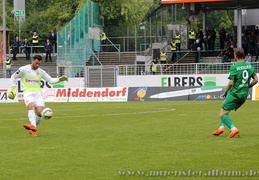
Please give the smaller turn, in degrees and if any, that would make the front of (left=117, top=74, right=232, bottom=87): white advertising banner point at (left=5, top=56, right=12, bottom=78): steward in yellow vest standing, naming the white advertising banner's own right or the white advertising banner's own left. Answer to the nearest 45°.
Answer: approximately 135° to the white advertising banner's own right

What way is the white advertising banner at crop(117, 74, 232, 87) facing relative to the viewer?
toward the camera

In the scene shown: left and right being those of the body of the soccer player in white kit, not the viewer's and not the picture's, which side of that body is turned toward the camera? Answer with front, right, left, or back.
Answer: front

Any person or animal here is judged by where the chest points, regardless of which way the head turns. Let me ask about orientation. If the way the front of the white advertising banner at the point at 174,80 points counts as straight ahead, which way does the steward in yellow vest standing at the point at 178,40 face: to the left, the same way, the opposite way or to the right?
the same way

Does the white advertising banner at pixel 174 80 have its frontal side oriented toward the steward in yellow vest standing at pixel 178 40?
no

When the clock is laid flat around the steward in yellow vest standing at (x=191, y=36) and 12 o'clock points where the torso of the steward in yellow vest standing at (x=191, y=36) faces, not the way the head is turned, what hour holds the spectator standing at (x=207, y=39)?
the spectator standing at (x=207, y=39) is roughly at 10 o'clock from the steward in yellow vest standing at (x=191, y=36).

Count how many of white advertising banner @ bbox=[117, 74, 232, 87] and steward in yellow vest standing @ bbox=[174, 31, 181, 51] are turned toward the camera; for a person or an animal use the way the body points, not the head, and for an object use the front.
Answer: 2

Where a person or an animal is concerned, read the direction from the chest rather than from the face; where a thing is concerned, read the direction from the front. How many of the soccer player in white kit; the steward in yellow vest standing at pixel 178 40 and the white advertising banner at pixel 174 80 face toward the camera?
3

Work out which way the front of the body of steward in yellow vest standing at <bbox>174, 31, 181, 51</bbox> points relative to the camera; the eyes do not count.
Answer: toward the camera

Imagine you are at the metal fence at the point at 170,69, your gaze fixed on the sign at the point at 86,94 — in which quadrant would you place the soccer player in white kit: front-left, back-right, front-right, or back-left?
front-left

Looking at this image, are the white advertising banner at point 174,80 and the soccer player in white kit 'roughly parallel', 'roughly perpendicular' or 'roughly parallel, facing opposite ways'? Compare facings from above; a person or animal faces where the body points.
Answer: roughly parallel

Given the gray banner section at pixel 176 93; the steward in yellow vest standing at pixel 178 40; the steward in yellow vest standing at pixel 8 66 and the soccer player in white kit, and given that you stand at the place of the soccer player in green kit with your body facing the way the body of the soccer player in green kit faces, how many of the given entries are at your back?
0

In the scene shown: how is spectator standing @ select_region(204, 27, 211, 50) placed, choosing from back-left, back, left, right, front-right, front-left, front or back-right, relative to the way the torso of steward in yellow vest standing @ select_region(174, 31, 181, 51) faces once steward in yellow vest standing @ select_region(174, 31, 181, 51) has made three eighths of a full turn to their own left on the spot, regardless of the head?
front-right

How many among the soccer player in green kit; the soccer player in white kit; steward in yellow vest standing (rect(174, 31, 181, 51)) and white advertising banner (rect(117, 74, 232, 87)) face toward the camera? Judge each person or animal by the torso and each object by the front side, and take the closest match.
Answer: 3

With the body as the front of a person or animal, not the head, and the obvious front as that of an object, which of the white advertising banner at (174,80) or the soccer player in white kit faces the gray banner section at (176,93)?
the white advertising banner

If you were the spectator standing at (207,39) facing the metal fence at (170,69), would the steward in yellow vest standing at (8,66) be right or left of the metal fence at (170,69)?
right

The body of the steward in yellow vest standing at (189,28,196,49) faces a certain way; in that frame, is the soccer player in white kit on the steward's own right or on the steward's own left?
on the steward's own right

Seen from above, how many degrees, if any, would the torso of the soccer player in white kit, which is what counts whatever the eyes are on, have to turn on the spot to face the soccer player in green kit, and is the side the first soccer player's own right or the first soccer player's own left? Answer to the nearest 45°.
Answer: approximately 45° to the first soccer player's own left

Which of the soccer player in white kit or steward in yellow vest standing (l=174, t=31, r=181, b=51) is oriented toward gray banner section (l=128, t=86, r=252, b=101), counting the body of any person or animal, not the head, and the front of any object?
the steward in yellow vest standing

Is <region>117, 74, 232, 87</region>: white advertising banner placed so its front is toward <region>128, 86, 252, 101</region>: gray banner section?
yes
